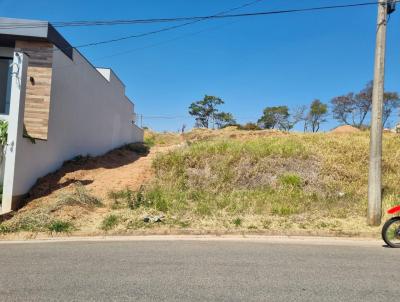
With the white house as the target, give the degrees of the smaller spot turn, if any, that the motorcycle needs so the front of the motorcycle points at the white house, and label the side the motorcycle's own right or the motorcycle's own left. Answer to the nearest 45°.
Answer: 0° — it already faces it

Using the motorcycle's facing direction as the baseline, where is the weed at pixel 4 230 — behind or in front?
in front

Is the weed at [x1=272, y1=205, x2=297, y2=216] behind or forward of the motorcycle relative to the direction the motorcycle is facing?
forward

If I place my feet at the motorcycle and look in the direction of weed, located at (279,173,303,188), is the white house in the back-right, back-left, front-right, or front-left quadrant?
front-left

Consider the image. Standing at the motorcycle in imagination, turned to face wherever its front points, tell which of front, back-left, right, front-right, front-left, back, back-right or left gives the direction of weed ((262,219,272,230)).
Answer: front

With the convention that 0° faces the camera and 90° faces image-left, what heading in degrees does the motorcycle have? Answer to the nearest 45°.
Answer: approximately 90°
